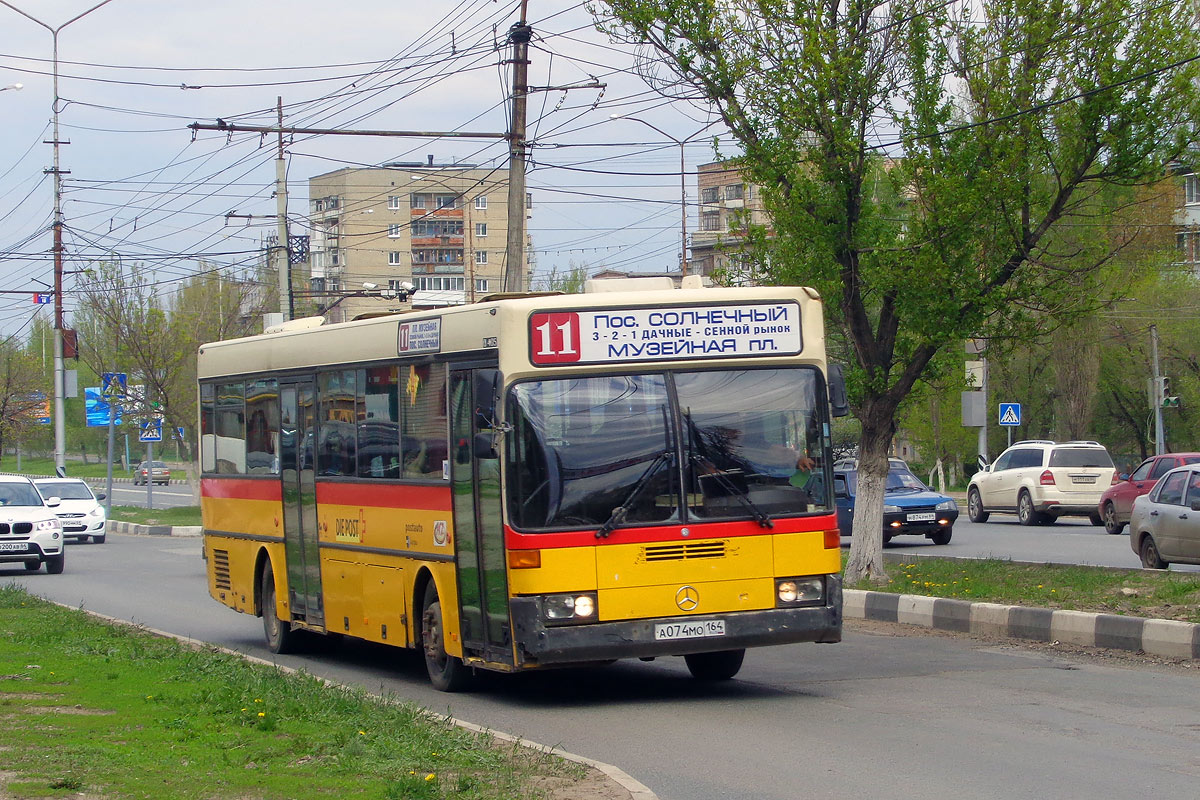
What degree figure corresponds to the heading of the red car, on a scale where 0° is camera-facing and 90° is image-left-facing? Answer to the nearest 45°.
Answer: approximately 135°

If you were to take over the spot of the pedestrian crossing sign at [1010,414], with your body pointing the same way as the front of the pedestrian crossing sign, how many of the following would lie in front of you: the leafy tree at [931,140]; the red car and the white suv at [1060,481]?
3

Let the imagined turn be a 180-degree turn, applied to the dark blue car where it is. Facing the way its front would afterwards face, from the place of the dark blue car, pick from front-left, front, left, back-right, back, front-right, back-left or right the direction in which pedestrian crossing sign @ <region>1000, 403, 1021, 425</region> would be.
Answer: front-right

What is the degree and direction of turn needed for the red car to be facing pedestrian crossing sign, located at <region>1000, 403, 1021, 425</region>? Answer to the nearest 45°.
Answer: approximately 45° to its right

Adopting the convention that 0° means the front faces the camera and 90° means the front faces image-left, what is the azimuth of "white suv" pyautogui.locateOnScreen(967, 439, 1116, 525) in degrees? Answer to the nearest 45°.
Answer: approximately 135°

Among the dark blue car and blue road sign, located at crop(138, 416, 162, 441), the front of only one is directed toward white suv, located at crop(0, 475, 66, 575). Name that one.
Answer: the blue road sign

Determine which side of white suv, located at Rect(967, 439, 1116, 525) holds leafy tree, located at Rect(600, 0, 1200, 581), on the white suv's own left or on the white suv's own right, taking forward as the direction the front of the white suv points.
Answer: on the white suv's own left

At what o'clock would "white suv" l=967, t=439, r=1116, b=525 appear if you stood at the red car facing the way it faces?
The white suv is roughly at 1 o'clock from the red car.

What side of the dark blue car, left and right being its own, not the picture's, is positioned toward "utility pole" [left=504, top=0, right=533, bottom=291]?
right

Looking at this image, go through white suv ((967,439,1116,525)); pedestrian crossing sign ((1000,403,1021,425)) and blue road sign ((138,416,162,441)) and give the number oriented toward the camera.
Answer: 2
